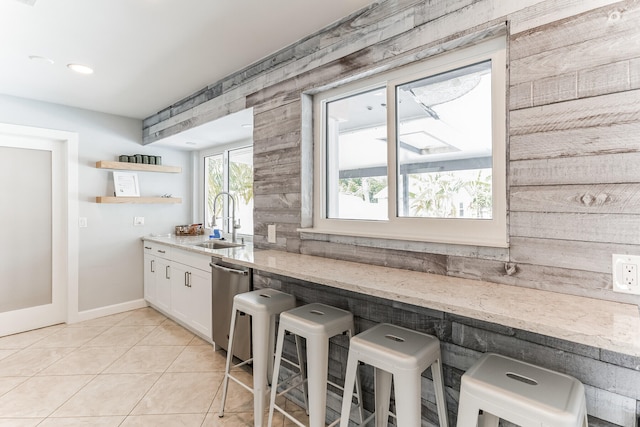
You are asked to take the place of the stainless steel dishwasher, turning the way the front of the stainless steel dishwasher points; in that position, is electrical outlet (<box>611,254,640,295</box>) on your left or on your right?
on your left

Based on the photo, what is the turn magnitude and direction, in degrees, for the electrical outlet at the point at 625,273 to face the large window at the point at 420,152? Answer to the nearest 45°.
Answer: approximately 90° to its right

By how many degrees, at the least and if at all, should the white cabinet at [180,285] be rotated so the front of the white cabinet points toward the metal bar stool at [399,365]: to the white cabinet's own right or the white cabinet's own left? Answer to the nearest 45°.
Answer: approximately 45° to the white cabinet's own left

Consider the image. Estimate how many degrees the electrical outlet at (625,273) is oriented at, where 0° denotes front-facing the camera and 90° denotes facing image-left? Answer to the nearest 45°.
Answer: approximately 0°

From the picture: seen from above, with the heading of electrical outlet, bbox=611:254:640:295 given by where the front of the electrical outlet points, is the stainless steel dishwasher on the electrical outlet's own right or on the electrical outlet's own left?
on the electrical outlet's own right

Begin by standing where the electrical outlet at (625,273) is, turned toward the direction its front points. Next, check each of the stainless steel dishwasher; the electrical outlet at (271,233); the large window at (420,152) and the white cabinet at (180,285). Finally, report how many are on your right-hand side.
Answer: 4
